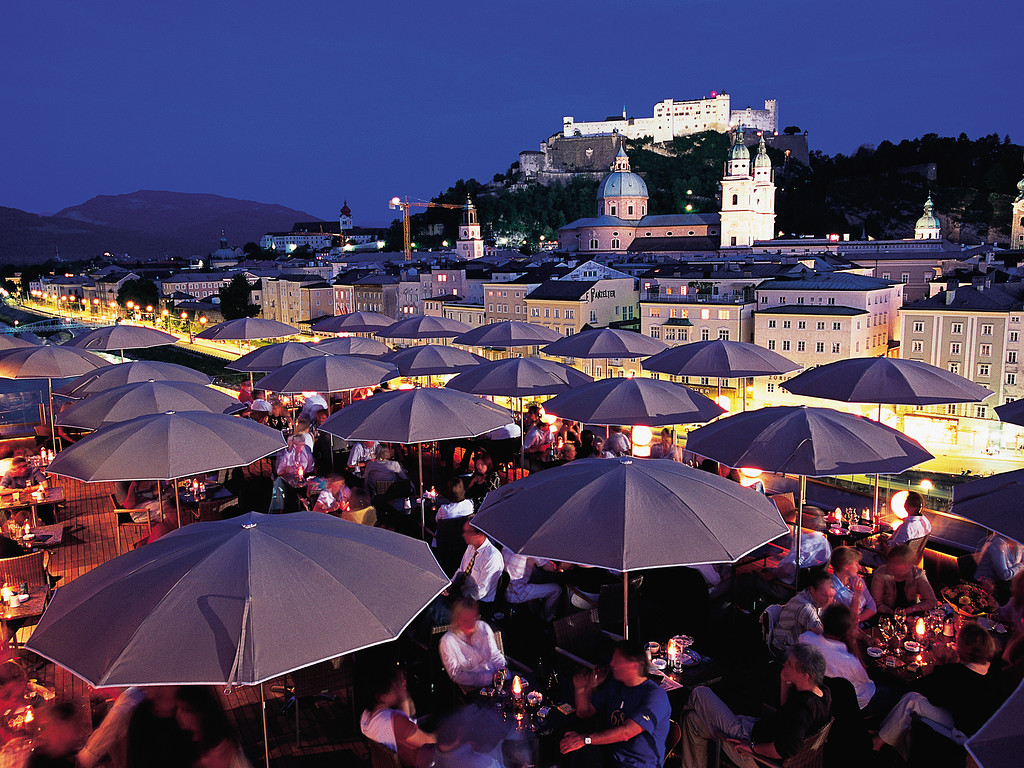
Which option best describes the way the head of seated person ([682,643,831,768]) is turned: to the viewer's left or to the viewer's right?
to the viewer's left

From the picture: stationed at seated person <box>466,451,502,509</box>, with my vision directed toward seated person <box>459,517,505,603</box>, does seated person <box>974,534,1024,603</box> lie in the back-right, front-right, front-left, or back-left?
front-left

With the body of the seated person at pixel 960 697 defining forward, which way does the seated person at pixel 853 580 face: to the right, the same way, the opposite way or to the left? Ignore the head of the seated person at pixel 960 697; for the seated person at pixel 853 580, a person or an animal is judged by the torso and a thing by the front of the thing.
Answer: the opposite way

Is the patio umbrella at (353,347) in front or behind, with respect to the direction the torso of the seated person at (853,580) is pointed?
behind

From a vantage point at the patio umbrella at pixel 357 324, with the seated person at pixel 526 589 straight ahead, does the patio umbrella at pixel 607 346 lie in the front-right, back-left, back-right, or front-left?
front-left

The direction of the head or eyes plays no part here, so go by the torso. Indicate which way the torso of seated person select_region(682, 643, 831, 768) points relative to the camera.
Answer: to the viewer's left

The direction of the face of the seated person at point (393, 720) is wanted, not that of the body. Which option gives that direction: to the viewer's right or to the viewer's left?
to the viewer's right

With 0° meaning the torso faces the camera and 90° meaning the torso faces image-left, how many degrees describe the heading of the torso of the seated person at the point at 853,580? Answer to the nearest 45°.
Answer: approximately 315°

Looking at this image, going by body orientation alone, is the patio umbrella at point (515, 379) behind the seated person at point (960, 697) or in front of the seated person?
in front

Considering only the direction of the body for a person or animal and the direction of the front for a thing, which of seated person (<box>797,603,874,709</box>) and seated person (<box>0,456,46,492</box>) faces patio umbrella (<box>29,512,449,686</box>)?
seated person (<box>0,456,46,492</box>)

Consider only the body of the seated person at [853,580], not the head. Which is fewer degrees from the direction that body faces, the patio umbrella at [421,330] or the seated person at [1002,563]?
the seated person

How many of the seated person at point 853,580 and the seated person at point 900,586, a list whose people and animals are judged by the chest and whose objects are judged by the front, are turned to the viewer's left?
0

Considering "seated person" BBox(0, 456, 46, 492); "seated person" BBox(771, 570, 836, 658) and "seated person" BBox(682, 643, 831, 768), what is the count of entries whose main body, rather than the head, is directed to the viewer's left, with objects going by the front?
1

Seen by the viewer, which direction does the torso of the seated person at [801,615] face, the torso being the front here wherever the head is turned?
to the viewer's right

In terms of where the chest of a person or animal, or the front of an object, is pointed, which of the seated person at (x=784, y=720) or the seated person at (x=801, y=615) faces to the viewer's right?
the seated person at (x=801, y=615)

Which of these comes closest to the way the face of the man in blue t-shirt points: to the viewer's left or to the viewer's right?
to the viewer's left
